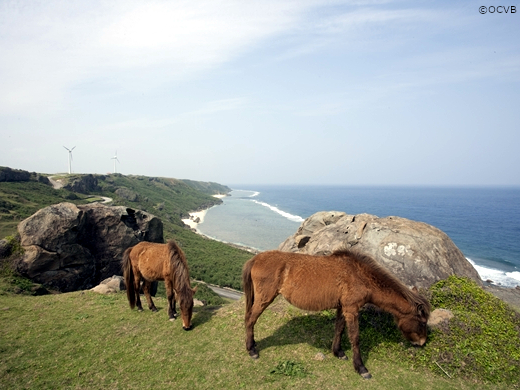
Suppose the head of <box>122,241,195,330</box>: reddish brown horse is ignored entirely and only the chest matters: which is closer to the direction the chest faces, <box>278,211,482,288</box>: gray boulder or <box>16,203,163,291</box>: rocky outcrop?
the gray boulder

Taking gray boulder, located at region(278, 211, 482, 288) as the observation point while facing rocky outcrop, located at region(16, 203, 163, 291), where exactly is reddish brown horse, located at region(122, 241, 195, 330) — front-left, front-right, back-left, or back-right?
front-left

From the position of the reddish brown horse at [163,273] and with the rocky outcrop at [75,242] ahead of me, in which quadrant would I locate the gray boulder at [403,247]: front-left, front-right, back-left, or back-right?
back-right

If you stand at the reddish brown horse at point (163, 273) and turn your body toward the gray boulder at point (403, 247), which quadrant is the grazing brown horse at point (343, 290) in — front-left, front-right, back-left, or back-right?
front-right

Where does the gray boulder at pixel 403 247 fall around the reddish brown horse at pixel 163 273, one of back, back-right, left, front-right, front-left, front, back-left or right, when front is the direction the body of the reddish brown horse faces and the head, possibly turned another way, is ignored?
front-left

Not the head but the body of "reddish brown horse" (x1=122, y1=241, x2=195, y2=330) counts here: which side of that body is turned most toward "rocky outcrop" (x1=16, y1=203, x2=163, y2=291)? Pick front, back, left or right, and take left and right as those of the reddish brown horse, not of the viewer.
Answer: back

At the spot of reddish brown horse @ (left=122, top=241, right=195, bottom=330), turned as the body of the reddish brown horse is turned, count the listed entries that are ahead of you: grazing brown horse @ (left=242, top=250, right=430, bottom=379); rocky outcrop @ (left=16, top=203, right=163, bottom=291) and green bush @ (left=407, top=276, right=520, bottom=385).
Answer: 2

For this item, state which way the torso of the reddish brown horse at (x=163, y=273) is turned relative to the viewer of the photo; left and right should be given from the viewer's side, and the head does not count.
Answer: facing the viewer and to the right of the viewer

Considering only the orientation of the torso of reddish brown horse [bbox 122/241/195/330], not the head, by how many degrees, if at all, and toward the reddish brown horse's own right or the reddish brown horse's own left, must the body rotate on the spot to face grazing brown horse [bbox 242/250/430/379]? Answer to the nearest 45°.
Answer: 0° — it already faces it

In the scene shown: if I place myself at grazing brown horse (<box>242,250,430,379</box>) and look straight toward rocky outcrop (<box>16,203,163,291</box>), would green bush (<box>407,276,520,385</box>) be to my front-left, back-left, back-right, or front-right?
back-right

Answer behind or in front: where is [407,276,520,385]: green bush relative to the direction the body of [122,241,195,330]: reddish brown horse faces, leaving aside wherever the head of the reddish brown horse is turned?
in front
